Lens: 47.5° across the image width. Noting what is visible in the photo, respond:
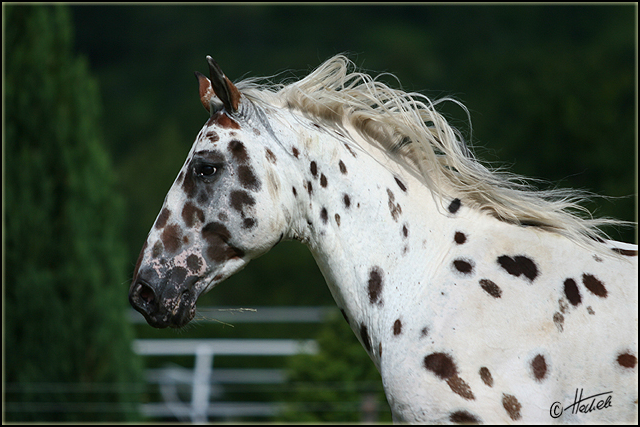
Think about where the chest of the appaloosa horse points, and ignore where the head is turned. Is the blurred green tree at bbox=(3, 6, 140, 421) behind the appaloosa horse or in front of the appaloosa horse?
in front

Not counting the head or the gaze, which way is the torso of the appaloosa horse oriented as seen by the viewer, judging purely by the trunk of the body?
to the viewer's left
